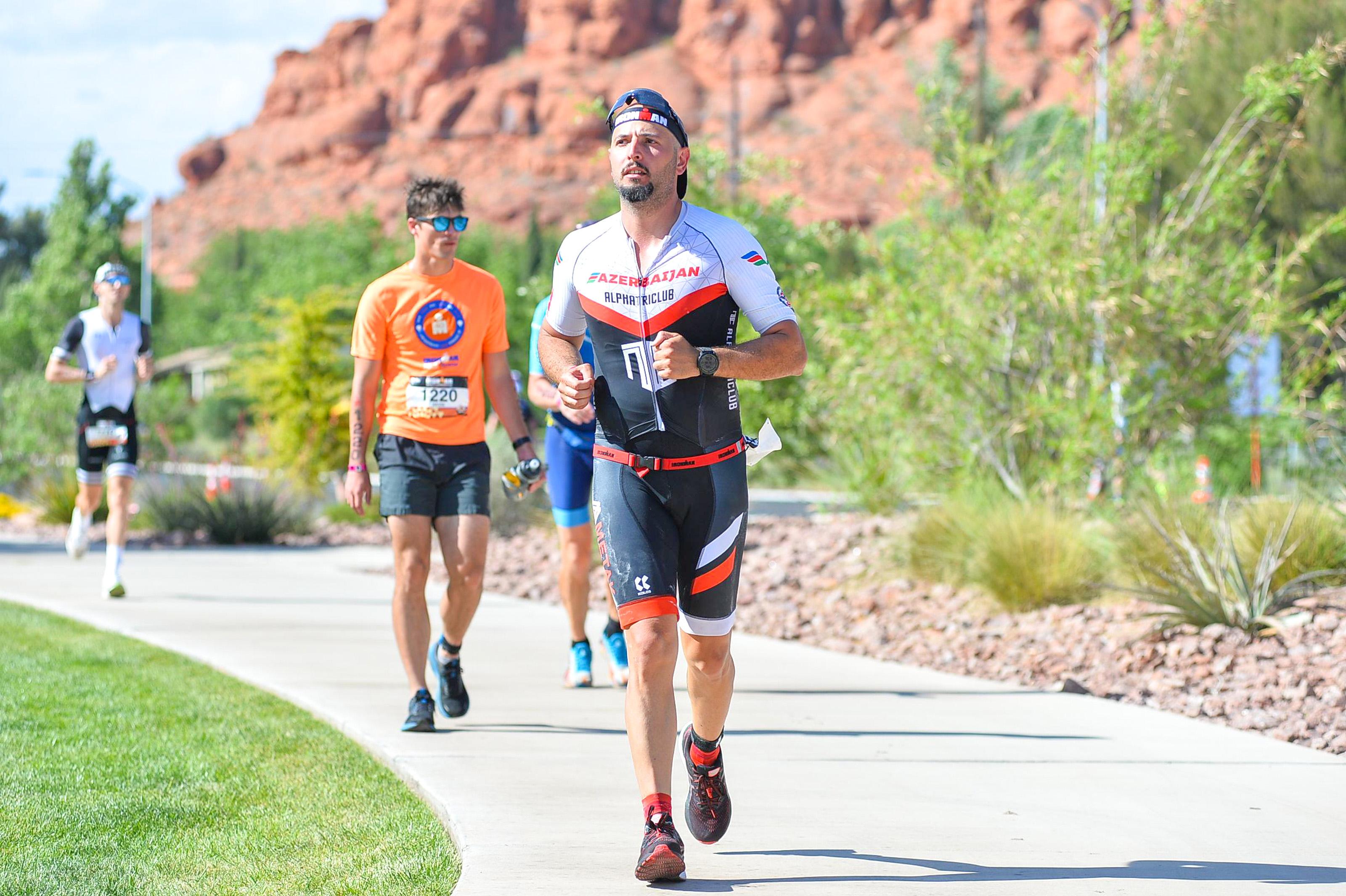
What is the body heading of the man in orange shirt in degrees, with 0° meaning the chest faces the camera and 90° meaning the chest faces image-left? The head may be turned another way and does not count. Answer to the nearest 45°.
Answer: approximately 0°

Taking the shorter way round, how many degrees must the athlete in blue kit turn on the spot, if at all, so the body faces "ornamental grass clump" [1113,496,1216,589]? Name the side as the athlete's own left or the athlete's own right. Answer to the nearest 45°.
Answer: approximately 135° to the athlete's own left

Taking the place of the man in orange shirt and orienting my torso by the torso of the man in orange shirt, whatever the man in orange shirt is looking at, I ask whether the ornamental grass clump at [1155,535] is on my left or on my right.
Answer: on my left

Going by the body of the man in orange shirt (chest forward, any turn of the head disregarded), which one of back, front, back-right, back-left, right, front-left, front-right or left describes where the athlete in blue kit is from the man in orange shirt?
back-left

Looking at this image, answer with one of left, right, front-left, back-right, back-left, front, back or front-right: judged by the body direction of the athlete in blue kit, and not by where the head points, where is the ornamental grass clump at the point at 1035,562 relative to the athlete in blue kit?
back-left

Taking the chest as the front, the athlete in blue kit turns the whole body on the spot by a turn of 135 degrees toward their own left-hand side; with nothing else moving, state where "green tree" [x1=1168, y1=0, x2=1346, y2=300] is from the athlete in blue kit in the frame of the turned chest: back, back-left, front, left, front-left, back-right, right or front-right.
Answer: front

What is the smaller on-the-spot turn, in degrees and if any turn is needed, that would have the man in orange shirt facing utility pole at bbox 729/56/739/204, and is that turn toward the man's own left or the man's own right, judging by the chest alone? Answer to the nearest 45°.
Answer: approximately 180°

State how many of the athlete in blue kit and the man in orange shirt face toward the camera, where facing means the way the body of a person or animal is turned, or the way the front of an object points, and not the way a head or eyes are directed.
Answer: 2

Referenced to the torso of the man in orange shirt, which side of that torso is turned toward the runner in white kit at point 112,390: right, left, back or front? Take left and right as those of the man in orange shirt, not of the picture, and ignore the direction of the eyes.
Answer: back

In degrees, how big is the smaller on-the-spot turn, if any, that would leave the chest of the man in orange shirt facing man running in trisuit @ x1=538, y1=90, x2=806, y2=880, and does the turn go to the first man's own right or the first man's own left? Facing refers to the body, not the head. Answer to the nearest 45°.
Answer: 0° — they already face them

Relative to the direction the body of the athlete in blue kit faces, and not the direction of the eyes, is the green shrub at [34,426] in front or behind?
behind

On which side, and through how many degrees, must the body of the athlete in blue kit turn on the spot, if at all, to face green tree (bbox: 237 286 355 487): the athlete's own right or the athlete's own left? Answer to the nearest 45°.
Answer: approximately 180°

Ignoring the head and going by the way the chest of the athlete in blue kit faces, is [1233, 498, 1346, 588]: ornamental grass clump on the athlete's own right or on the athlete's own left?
on the athlete's own left

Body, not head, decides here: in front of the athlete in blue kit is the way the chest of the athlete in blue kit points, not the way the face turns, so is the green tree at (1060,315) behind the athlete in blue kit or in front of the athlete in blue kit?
behind

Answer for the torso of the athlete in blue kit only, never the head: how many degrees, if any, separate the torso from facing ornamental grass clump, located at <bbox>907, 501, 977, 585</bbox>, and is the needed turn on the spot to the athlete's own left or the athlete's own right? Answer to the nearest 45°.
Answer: approximately 135° to the athlete's own left

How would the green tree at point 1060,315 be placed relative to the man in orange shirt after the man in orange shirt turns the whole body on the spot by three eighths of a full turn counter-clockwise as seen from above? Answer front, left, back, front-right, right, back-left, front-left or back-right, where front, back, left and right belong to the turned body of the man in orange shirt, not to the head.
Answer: front

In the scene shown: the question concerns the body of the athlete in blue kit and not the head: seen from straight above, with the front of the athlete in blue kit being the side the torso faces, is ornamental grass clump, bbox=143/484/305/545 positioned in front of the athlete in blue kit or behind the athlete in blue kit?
behind
